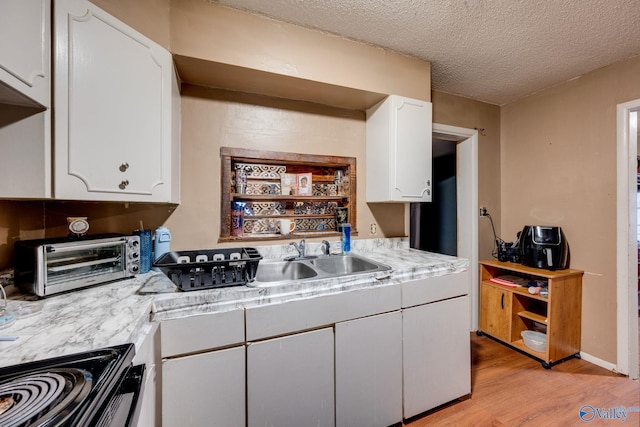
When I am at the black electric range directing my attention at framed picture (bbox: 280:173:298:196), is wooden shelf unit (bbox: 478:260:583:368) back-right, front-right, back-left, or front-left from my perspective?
front-right

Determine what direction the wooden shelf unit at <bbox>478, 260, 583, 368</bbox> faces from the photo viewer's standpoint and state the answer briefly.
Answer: facing the viewer and to the left of the viewer

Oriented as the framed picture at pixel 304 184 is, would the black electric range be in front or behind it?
in front

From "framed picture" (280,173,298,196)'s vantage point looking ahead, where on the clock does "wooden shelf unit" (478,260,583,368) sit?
The wooden shelf unit is roughly at 9 o'clock from the framed picture.

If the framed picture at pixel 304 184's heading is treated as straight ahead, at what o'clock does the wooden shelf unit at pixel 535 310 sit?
The wooden shelf unit is roughly at 9 o'clock from the framed picture.

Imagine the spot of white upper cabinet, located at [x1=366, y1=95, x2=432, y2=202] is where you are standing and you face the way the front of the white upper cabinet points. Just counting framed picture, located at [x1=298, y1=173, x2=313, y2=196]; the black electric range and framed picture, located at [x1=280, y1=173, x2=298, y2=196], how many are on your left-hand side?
0

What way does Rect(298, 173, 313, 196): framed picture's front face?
toward the camera

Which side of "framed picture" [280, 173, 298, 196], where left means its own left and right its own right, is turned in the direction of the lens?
front

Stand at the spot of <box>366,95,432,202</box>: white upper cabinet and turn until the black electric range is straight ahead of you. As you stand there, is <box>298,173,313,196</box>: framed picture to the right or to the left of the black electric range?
right

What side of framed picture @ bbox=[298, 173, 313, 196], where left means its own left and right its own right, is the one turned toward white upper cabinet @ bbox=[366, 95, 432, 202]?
left

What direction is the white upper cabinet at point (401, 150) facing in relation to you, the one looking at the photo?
facing the viewer and to the right of the viewer
